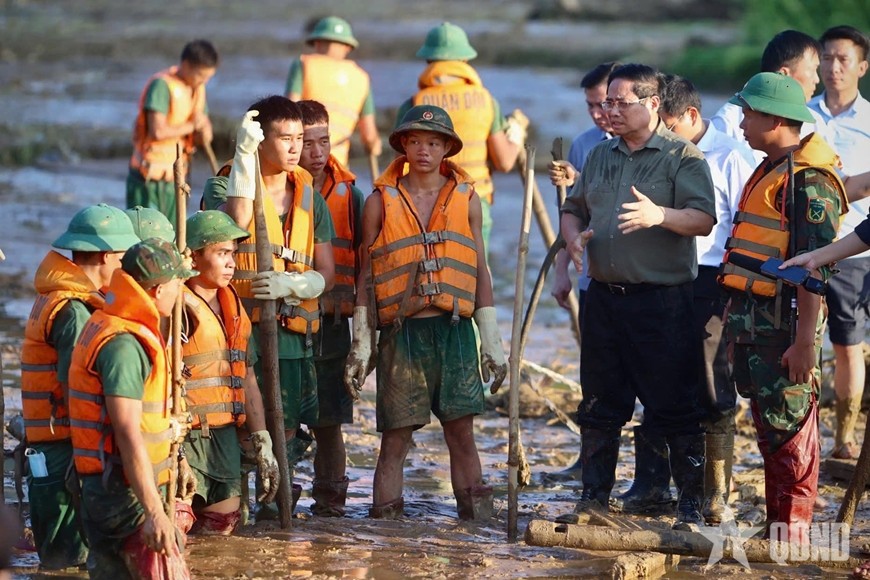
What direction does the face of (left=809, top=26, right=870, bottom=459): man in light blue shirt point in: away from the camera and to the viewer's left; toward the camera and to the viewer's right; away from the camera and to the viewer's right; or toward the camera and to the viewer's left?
toward the camera and to the viewer's left

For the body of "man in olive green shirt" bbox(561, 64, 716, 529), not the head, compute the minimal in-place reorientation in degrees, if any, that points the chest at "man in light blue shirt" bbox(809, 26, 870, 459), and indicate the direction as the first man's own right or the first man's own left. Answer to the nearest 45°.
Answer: approximately 180°

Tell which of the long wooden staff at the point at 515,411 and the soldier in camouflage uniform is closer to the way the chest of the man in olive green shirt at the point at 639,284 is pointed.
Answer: the long wooden staff

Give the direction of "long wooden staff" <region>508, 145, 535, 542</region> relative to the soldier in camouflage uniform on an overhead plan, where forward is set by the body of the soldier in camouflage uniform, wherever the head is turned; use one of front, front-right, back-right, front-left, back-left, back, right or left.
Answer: front

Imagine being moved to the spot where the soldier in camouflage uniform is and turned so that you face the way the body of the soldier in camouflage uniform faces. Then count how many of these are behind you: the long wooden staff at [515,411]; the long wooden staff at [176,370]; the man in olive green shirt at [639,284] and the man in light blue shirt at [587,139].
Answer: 0

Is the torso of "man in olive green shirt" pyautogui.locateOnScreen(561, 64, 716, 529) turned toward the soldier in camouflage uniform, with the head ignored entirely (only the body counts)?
no

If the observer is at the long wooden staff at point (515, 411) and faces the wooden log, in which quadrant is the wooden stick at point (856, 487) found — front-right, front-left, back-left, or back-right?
front-left

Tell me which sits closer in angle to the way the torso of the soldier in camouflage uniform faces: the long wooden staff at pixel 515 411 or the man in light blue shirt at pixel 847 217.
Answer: the long wooden staff

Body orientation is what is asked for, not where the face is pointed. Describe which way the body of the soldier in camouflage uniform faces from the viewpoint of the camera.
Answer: to the viewer's left

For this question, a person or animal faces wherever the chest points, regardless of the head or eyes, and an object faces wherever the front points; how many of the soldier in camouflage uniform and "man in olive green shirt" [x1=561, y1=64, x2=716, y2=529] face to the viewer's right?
0

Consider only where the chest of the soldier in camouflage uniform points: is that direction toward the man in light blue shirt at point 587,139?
no

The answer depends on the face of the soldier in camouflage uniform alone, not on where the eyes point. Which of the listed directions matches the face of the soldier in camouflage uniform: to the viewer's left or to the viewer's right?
to the viewer's left
